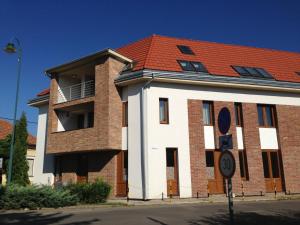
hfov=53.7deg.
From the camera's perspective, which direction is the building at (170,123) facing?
toward the camera

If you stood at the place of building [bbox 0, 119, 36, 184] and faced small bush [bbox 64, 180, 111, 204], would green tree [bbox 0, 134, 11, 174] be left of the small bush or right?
right

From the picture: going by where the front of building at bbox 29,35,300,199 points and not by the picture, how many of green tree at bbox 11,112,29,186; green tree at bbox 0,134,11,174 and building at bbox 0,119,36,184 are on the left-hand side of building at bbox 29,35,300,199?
0

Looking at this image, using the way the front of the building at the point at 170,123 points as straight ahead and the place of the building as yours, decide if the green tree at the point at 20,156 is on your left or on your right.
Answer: on your right

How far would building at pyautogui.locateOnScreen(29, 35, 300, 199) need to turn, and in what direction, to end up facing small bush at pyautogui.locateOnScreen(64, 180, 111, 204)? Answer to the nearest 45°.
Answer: approximately 45° to its right

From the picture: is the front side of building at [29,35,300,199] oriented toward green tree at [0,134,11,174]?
no

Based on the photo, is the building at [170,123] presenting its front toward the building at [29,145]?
no

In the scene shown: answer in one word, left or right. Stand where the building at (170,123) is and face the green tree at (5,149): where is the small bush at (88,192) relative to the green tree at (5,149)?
left

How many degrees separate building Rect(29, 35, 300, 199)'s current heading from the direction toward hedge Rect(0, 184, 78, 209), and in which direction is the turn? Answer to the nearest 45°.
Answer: approximately 45° to its right

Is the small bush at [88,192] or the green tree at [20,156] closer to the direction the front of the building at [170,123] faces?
the small bush

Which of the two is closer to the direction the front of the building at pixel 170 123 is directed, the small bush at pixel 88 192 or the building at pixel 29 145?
the small bush
